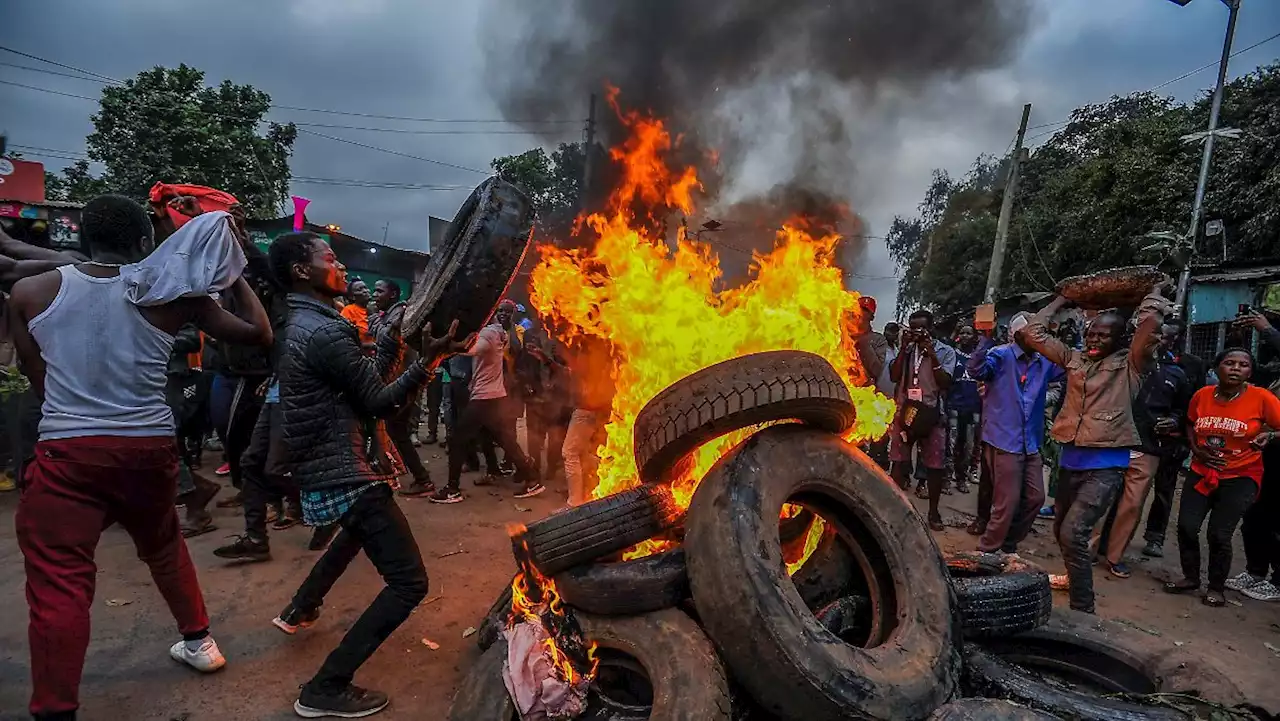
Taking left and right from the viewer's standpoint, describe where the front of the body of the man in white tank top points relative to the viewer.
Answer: facing away from the viewer

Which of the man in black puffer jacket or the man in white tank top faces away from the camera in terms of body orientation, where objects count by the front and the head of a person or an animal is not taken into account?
the man in white tank top

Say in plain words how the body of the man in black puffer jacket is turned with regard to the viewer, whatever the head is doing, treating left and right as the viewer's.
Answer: facing to the right of the viewer

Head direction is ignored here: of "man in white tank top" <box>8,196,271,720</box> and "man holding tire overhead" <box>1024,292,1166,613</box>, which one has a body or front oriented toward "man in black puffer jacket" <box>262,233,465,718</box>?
the man holding tire overhead

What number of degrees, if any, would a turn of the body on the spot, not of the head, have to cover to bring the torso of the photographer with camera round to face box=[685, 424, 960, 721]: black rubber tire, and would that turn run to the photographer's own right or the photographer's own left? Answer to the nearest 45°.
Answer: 0° — they already face it

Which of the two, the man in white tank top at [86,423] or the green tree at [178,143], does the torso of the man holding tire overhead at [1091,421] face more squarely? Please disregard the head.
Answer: the man in white tank top

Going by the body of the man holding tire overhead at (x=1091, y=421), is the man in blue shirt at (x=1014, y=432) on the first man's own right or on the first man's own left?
on the first man's own right

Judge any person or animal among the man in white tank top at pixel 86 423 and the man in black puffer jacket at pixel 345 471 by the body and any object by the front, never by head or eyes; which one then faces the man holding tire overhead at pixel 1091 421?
the man in black puffer jacket

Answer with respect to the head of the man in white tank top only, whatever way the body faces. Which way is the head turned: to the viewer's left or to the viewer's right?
to the viewer's right
